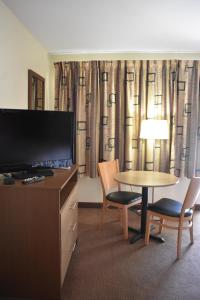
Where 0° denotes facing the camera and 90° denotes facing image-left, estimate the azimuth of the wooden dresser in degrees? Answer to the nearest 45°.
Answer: approximately 270°

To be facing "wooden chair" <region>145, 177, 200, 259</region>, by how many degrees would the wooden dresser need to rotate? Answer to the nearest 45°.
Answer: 0° — it already faces it

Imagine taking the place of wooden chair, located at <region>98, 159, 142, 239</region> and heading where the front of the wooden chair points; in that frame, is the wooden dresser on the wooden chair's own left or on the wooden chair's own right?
on the wooden chair's own right

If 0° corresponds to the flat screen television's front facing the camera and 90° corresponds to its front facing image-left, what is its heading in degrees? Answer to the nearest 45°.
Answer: approximately 315°

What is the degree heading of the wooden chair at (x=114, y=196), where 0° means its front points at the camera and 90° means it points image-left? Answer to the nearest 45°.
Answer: approximately 315°

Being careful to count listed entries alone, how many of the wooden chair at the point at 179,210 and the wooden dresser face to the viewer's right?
1

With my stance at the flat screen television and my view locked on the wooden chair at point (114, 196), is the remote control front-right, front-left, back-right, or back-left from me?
back-right

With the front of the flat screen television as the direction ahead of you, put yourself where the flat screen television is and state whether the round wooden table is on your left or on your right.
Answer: on your left

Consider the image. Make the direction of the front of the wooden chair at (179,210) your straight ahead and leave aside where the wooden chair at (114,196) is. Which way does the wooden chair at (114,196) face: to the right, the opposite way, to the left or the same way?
the opposite way

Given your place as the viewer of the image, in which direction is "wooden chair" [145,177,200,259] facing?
facing away from the viewer and to the left of the viewer
